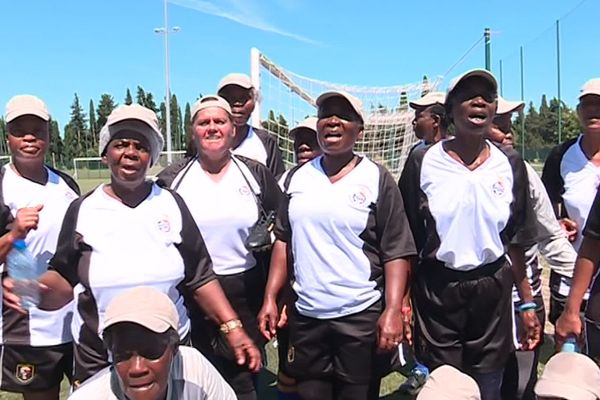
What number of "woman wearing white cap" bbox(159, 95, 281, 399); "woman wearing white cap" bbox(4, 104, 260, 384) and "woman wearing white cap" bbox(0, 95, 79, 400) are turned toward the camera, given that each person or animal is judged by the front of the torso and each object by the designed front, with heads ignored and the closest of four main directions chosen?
3

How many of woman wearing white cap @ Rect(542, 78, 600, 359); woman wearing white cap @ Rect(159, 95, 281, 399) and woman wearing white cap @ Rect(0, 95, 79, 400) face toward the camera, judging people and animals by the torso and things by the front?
3

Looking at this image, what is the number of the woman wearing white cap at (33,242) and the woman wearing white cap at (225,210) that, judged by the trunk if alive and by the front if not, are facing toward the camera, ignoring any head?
2

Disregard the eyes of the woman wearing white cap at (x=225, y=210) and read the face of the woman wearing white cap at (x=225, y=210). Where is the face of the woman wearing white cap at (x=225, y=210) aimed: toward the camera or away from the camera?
toward the camera

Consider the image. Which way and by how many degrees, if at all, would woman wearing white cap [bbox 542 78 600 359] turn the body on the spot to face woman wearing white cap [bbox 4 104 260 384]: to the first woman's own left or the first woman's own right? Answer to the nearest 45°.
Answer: approximately 45° to the first woman's own right

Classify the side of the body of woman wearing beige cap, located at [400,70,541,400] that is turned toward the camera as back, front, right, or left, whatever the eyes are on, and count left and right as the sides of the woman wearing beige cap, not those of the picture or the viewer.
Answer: front

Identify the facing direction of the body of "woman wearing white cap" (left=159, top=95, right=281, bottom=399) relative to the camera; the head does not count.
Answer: toward the camera

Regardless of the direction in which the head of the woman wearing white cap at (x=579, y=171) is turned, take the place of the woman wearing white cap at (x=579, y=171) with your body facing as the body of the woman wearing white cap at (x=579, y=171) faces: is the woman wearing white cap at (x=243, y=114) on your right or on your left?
on your right

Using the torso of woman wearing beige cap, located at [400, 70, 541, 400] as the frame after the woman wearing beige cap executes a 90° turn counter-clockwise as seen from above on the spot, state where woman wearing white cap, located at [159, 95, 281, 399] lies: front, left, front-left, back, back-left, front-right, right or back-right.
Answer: back

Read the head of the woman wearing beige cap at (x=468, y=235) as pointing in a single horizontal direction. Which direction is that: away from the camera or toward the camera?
toward the camera

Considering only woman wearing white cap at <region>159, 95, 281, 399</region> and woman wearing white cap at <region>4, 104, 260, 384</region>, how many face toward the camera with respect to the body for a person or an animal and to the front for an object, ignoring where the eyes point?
2

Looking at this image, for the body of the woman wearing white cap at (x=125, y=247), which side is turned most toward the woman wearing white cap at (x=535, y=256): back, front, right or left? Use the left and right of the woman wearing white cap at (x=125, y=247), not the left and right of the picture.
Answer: left

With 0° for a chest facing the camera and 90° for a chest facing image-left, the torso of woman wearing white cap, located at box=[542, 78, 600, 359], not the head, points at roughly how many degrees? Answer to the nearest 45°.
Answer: approximately 0°

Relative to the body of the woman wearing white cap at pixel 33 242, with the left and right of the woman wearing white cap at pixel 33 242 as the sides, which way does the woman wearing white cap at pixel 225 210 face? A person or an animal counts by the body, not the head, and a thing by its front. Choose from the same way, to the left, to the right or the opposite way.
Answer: the same way

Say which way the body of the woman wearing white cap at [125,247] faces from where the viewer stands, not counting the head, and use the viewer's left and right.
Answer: facing the viewer
